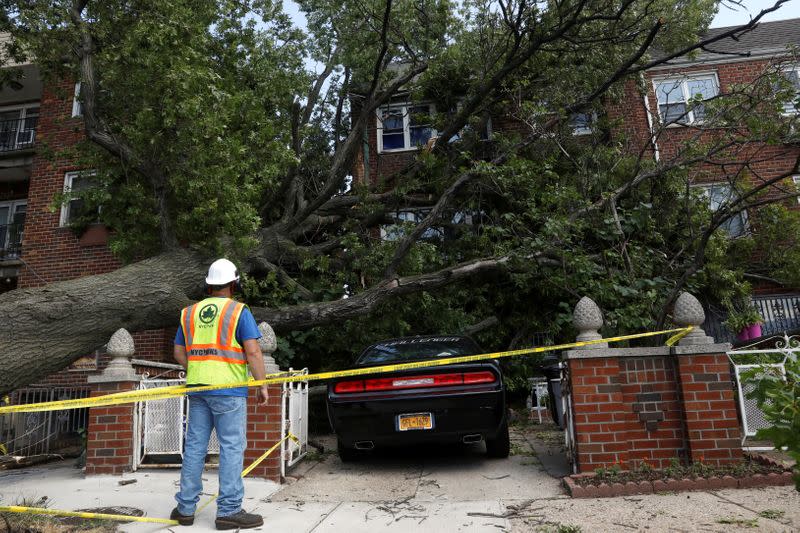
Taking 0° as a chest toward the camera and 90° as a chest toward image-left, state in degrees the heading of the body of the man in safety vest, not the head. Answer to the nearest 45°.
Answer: approximately 225°

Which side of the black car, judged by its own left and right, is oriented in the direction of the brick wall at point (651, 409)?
right

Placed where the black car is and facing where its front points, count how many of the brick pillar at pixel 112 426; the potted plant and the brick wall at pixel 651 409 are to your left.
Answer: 1

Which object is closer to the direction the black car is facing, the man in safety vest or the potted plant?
the potted plant

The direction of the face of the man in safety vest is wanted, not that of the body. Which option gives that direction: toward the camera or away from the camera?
away from the camera

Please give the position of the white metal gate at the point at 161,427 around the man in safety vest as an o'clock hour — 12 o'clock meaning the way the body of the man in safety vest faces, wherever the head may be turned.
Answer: The white metal gate is roughly at 10 o'clock from the man in safety vest.

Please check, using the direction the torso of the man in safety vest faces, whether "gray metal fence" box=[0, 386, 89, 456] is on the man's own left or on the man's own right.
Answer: on the man's own left

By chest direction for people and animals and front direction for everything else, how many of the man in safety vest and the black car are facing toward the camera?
0

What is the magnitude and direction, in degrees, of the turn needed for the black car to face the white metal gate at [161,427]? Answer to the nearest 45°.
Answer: approximately 90° to its left

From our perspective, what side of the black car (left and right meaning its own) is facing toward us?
back

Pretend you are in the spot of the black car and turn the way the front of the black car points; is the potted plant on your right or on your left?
on your right

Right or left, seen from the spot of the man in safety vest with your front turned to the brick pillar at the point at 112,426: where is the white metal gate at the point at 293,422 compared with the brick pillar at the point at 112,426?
right

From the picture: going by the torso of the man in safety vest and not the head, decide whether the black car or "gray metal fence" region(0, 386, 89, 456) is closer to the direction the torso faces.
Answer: the black car

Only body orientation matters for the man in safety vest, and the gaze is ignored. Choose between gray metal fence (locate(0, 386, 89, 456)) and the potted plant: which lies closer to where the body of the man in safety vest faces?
the potted plant
